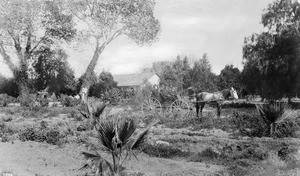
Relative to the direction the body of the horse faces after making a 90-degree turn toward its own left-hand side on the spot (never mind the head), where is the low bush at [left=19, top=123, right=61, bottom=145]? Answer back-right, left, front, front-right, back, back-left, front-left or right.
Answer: back-left

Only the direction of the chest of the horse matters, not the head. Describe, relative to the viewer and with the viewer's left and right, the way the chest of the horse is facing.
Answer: facing to the right of the viewer

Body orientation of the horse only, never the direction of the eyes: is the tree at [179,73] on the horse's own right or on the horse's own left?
on the horse's own left

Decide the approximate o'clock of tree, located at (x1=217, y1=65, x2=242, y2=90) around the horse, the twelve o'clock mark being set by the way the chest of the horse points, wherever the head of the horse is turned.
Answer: The tree is roughly at 9 o'clock from the horse.

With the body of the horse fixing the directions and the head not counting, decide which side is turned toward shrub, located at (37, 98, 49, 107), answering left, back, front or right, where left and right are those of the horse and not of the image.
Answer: back

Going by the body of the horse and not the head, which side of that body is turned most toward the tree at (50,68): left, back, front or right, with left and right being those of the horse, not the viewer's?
back

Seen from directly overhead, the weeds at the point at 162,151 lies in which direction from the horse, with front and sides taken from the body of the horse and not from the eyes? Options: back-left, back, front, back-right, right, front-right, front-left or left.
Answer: right

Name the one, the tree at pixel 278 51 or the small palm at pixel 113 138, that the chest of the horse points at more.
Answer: the tree

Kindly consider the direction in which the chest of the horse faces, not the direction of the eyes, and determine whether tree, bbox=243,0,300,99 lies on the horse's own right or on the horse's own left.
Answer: on the horse's own left

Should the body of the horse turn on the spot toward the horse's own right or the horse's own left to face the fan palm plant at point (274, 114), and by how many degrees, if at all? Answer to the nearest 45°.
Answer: approximately 90° to the horse's own right

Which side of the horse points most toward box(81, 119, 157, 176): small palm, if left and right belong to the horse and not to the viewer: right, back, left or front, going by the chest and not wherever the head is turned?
right
